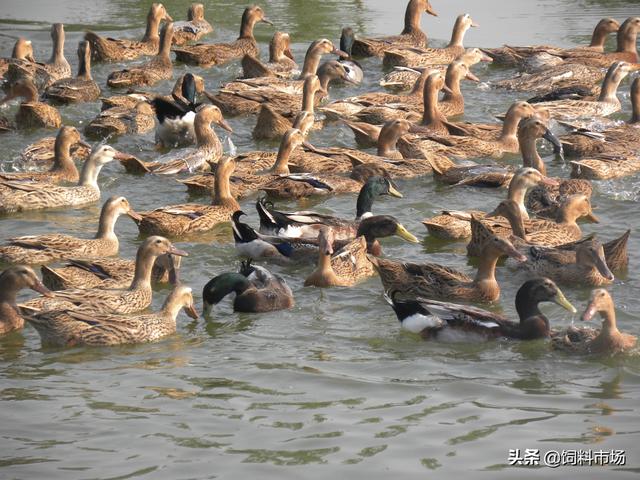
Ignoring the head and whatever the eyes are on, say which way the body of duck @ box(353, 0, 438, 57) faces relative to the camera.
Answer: to the viewer's right

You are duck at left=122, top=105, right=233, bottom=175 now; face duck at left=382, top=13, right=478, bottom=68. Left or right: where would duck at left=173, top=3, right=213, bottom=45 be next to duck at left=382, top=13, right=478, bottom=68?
left

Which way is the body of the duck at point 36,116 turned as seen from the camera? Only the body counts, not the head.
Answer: to the viewer's left

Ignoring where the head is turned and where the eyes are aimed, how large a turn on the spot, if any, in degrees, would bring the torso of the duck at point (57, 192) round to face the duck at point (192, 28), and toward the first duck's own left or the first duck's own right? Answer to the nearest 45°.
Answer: approximately 90° to the first duck's own left

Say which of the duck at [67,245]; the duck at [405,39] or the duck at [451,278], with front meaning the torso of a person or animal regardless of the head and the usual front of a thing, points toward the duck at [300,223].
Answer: the duck at [67,245]

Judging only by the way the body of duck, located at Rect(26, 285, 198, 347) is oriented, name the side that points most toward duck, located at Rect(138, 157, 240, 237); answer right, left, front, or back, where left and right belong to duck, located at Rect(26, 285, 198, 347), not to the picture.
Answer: left

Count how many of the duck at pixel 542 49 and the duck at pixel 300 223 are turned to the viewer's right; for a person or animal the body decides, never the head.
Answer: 2

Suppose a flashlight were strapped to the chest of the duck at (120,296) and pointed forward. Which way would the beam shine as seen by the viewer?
to the viewer's right

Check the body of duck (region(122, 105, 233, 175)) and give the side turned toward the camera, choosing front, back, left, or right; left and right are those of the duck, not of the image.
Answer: right

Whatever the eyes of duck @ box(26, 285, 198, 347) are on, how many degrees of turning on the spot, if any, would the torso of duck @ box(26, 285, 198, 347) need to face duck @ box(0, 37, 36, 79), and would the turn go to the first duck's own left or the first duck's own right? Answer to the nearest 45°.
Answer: approximately 90° to the first duck's own left

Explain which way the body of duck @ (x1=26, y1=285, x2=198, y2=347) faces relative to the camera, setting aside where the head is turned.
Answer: to the viewer's right

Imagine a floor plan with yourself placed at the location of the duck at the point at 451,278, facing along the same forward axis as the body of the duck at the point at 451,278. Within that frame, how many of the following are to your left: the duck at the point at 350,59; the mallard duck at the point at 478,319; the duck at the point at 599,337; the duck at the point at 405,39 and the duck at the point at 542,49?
3

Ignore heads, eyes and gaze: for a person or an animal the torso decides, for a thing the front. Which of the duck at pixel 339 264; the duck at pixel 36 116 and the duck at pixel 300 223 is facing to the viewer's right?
the duck at pixel 300 223

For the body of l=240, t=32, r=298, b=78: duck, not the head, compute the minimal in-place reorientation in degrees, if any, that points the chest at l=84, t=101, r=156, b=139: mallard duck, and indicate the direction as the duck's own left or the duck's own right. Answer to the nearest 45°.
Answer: approximately 135° to the duck's own right
